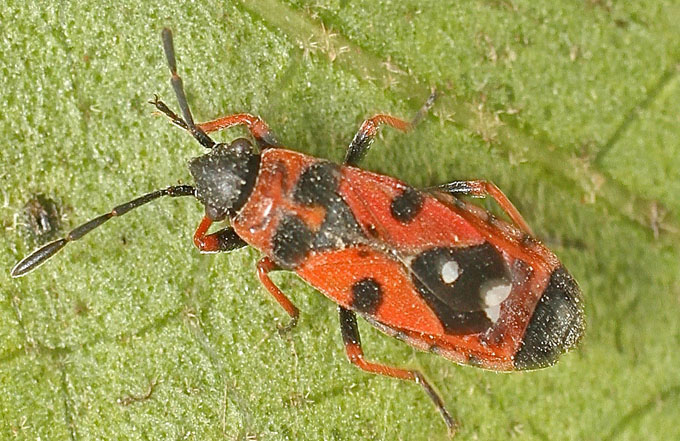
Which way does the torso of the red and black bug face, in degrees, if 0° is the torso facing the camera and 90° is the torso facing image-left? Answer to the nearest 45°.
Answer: approximately 135°
